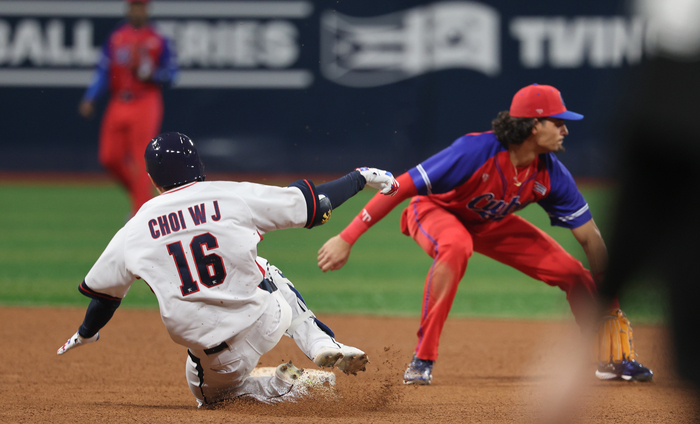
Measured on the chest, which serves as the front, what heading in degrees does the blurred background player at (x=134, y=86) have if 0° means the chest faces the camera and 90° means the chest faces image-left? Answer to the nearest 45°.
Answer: approximately 0°
